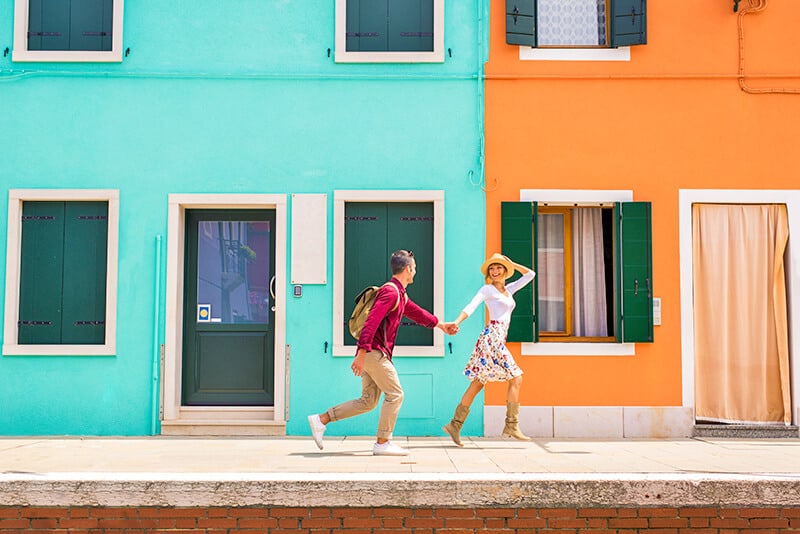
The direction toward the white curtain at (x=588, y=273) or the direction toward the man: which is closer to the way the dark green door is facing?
the man

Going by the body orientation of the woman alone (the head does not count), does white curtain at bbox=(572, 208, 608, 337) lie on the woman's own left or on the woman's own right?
on the woman's own left

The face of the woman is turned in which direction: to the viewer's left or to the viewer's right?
to the viewer's left

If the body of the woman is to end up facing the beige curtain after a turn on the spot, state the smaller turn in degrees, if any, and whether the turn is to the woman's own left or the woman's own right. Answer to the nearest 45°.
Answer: approximately 90° to the woman's own left

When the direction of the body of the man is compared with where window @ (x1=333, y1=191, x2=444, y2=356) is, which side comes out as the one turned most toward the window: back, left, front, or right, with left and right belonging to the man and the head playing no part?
left

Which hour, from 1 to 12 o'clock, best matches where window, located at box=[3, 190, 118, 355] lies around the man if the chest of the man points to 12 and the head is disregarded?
The window is roughly at 7 o'clock from the man.

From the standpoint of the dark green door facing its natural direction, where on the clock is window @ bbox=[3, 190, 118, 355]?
The window is roughly at 3 o'clock from the dark green door.

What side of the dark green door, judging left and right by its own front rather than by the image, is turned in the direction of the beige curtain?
left

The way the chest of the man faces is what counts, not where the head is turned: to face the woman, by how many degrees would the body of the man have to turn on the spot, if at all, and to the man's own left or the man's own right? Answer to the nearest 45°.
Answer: approximately 45° to the man's own left

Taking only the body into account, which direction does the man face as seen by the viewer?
to the viewer's right

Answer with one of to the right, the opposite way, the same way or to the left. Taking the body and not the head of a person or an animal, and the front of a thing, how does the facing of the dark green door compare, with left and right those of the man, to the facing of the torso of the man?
to the right

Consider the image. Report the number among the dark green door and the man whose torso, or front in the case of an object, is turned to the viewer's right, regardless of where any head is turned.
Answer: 1
